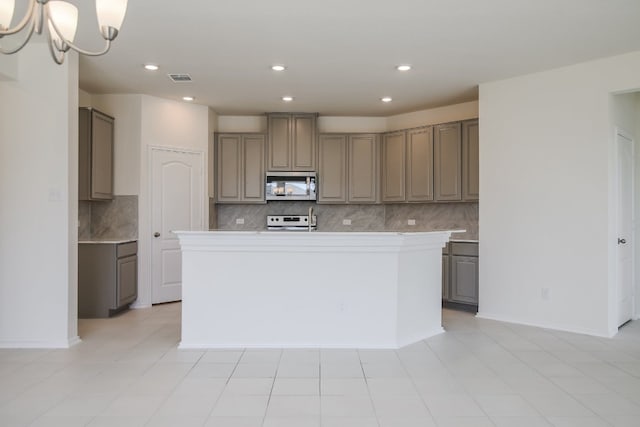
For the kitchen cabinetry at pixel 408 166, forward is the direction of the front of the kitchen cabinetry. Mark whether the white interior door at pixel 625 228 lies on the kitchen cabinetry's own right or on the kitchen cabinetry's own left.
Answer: on the kitchen cabinetry's own left

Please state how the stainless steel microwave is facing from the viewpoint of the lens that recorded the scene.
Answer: facing the viewer

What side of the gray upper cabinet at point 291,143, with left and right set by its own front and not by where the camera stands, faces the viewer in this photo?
front

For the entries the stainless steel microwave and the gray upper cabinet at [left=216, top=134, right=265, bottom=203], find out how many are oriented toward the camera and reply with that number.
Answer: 2

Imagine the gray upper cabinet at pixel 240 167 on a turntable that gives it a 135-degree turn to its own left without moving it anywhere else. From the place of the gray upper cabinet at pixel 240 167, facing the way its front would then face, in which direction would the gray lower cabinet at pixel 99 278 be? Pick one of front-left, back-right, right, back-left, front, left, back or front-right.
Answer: back

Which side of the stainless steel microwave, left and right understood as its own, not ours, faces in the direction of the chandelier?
front

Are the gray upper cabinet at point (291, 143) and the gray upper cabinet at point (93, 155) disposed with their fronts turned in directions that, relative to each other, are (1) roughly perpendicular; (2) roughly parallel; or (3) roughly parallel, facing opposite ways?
roughly perpendicular

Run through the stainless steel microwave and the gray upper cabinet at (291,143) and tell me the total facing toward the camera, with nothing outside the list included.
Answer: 2

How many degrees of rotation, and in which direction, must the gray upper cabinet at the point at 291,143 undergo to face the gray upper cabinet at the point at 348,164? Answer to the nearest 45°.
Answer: approximately 90° to its left

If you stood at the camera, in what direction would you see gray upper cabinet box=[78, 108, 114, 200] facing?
facing the viewer and to the right of the viewer

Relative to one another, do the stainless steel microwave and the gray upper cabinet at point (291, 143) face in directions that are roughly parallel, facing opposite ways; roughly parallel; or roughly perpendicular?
roughly parallel

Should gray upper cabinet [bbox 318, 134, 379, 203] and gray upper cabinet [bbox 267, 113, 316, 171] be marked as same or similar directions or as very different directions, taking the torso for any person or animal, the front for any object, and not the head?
same or similar directions

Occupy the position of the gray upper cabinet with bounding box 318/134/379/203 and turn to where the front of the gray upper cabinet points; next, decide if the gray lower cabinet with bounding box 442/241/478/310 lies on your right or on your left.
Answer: on your left

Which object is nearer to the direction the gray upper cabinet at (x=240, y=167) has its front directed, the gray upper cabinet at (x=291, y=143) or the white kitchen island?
the white kitchen island

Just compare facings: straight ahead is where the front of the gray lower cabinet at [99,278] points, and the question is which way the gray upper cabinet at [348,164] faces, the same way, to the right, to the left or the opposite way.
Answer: to the right

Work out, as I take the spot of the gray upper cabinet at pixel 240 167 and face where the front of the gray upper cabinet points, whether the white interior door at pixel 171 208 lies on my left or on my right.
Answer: on my right

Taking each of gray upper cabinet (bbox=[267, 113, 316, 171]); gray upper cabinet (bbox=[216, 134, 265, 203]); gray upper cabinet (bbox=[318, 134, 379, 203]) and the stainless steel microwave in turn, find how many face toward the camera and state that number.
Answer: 4

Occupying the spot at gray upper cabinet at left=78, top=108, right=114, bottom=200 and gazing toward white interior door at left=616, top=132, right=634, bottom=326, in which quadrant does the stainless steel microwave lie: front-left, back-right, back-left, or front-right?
front-left

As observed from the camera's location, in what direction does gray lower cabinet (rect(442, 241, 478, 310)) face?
facing the viewer and to the left of the viewer
